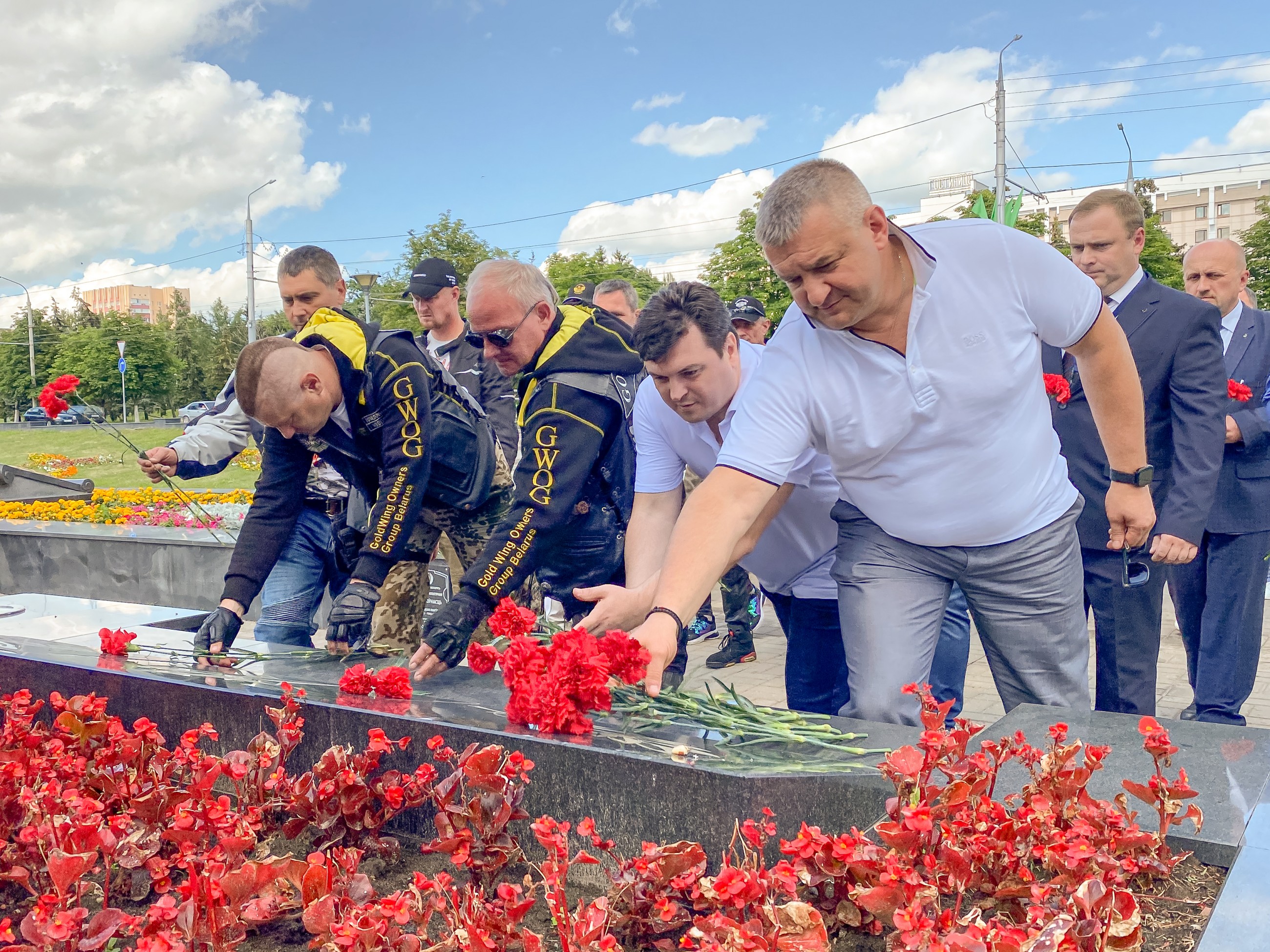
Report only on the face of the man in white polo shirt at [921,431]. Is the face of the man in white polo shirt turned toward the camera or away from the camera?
toward the camera

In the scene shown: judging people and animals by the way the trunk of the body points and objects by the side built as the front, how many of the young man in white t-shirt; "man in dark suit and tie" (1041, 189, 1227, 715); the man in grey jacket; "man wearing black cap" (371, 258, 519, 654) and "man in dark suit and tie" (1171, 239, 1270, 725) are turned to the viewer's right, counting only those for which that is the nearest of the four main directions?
0

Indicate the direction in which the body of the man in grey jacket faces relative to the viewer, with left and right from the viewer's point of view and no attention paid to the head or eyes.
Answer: facing the viewer and to the left of the viewer

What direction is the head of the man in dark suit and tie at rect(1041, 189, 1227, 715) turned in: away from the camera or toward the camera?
toward the camera

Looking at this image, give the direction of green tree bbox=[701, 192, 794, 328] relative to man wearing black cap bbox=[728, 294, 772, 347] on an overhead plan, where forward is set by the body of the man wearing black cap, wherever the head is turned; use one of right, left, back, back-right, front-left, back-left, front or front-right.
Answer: back-right

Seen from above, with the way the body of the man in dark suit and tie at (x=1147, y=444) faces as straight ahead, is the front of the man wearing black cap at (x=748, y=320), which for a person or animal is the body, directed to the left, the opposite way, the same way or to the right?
the same way

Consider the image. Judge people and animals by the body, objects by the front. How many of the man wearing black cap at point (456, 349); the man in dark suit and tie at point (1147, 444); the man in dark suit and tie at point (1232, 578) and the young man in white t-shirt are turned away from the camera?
0

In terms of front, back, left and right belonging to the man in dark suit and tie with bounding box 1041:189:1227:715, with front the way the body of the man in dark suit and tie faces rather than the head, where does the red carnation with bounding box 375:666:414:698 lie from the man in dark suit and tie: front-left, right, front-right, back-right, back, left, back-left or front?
front

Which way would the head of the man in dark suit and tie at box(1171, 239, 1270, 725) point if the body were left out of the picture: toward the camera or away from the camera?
toward the camera

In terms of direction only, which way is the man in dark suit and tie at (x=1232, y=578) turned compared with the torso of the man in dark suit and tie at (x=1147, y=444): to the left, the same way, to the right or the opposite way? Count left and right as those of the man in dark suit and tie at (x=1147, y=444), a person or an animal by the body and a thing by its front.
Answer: the same way
